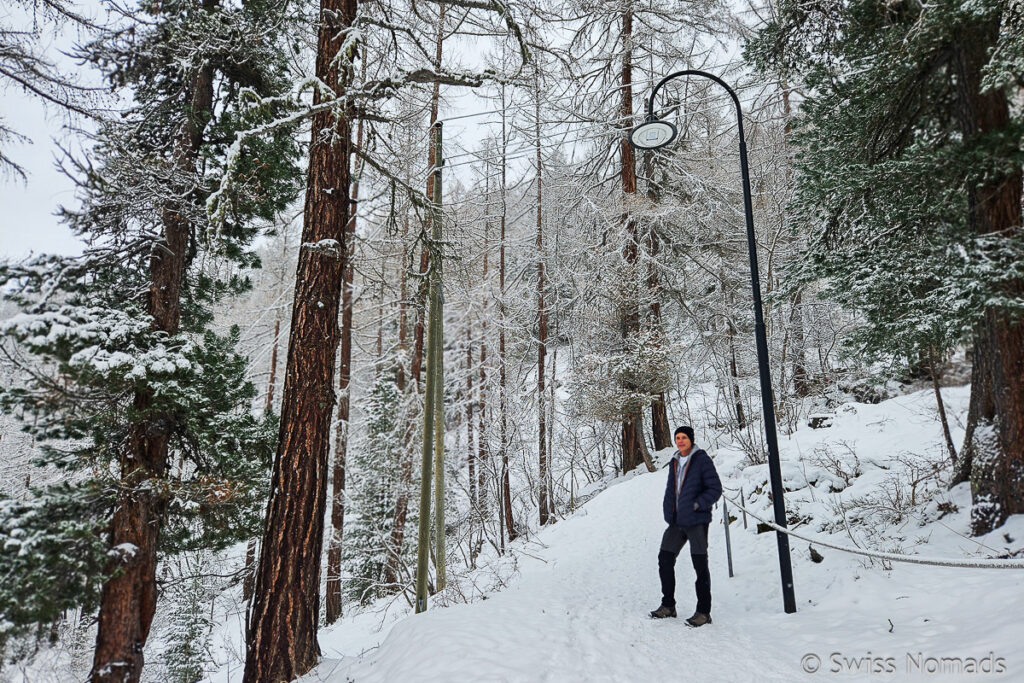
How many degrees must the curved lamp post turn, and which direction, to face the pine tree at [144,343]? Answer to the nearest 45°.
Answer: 0° — it already faces it

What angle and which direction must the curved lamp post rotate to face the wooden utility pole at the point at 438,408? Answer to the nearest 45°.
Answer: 0° — it already faces it

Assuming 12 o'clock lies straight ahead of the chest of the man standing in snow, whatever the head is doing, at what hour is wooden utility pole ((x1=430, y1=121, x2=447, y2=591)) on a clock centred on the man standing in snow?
The wooden utility pole is roughly at 2 o'clock from the man standing in snow.

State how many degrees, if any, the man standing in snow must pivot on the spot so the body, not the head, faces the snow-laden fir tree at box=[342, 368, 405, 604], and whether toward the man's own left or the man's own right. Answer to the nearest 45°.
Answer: approximately 90° to the man's own right

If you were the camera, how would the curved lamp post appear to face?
facing to the left of the viewer

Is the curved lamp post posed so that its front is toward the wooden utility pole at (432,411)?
yes

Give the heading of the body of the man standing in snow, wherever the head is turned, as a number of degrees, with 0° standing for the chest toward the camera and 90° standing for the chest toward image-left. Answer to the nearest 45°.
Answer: approximately 45°
